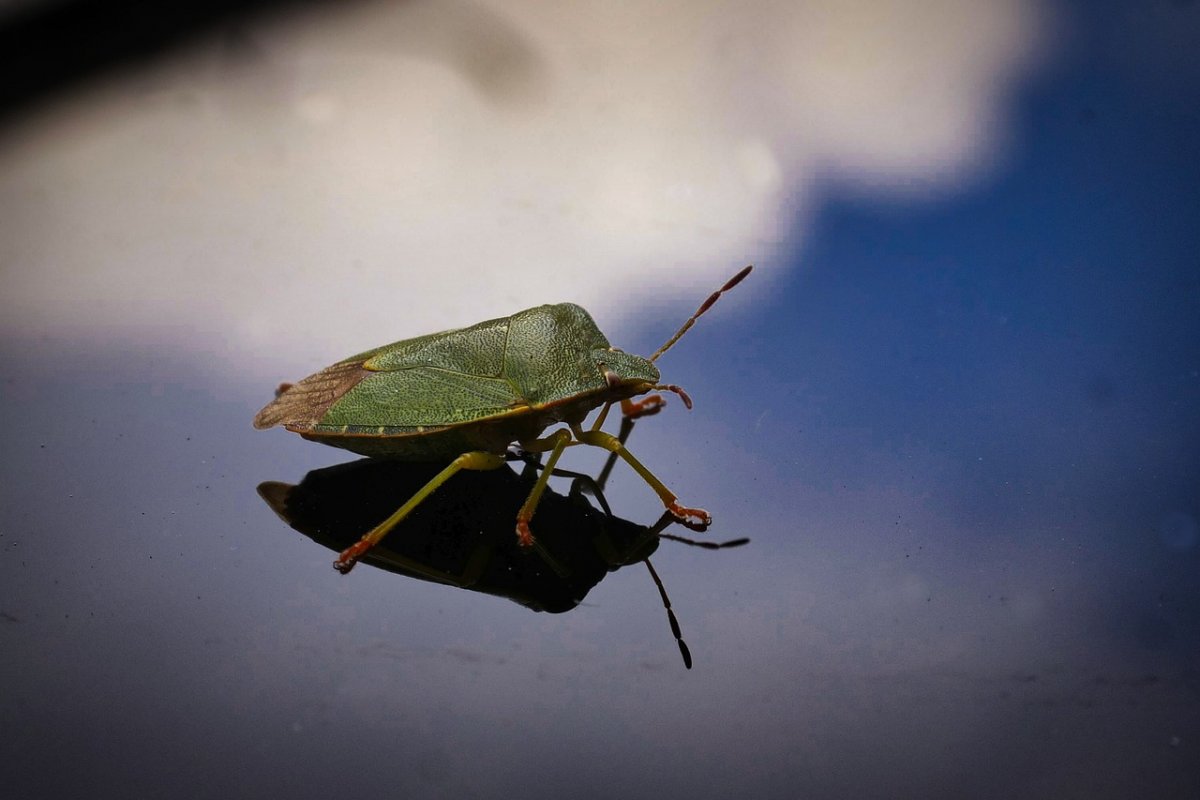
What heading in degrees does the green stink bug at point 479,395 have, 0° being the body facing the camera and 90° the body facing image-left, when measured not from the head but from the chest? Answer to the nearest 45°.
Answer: approximately 270°
